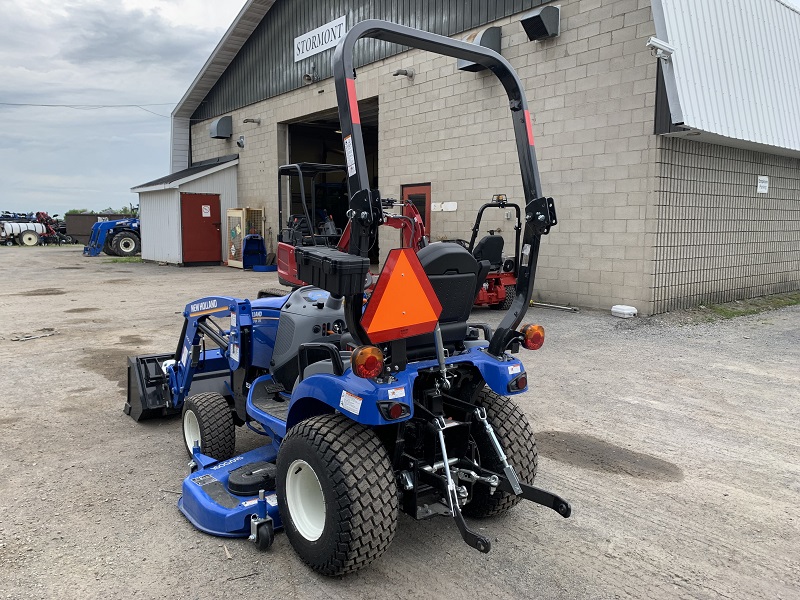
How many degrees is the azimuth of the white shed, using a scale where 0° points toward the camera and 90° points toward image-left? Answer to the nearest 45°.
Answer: approximately 315°

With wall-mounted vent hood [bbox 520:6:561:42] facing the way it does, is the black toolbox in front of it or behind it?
in front

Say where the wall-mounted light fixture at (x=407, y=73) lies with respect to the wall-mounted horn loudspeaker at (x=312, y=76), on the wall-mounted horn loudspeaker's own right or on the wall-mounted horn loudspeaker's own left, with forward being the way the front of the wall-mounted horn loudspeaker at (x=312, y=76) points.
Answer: on the wall-mounted horn loudspeaker's own left

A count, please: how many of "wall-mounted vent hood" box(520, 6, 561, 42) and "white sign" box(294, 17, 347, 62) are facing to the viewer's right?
0

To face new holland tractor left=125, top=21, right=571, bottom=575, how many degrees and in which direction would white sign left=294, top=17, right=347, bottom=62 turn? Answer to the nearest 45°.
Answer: approximately 45° to its left

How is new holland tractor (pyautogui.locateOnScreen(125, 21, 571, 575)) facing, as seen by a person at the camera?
facing away from the viewer and to the left of the viewer

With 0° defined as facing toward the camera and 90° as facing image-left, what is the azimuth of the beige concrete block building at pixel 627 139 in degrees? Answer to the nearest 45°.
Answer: approximately 45°

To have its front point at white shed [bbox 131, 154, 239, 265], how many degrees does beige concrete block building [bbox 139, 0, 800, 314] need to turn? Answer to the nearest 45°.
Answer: approximately 90° to its right
